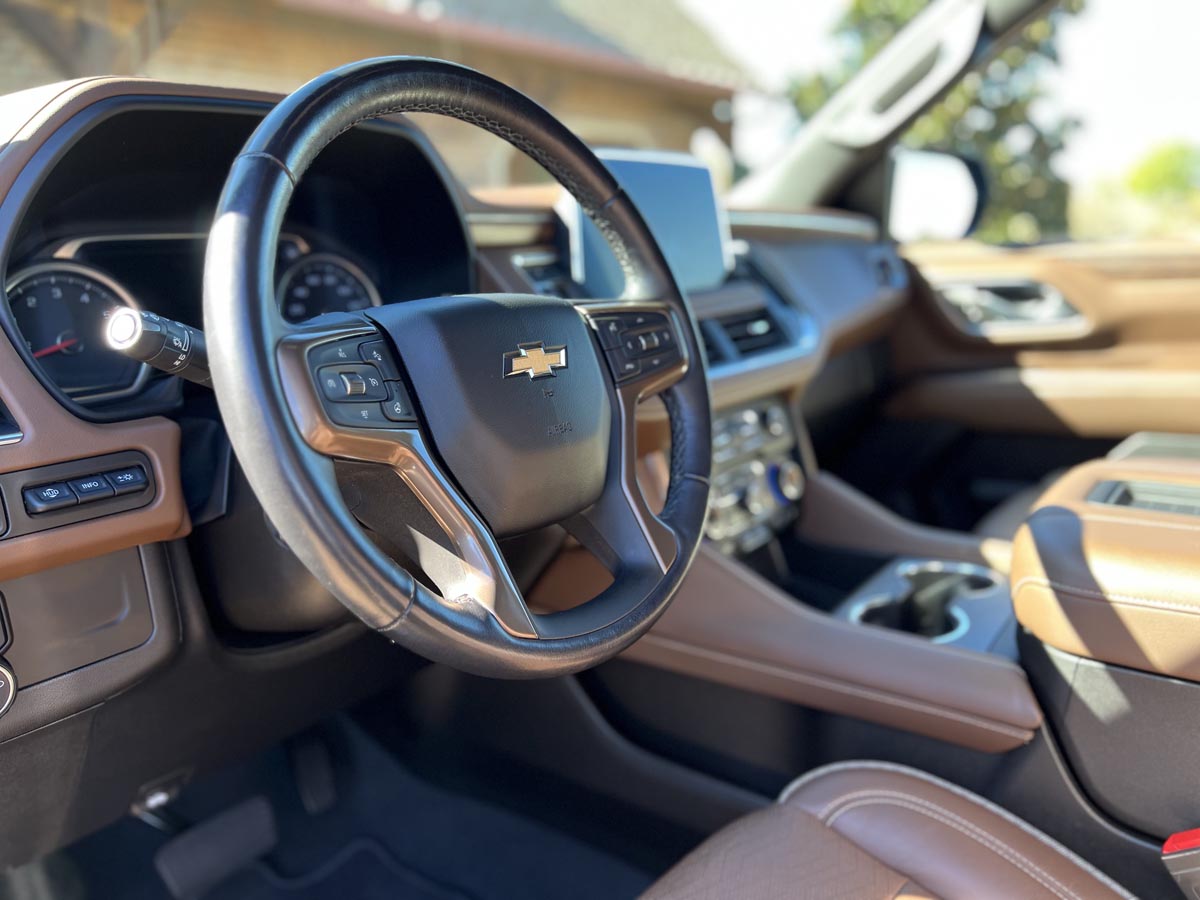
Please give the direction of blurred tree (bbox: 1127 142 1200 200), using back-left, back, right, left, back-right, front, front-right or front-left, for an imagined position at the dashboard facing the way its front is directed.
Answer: left

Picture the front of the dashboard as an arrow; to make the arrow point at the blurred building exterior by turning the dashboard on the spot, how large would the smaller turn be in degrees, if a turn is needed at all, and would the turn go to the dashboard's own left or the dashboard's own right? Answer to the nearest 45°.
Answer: approximately 135° to the dashboard's own left

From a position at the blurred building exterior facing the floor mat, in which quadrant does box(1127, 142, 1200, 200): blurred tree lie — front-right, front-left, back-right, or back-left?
back-left

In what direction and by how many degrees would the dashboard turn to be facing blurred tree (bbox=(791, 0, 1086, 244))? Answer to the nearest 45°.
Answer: approximately 90° to its left

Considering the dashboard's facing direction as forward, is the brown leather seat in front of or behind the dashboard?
in front

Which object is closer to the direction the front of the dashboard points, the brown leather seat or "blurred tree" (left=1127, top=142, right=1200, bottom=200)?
the brown leather seat

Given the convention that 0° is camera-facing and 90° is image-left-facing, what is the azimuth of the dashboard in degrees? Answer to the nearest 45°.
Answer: approximately 315°
